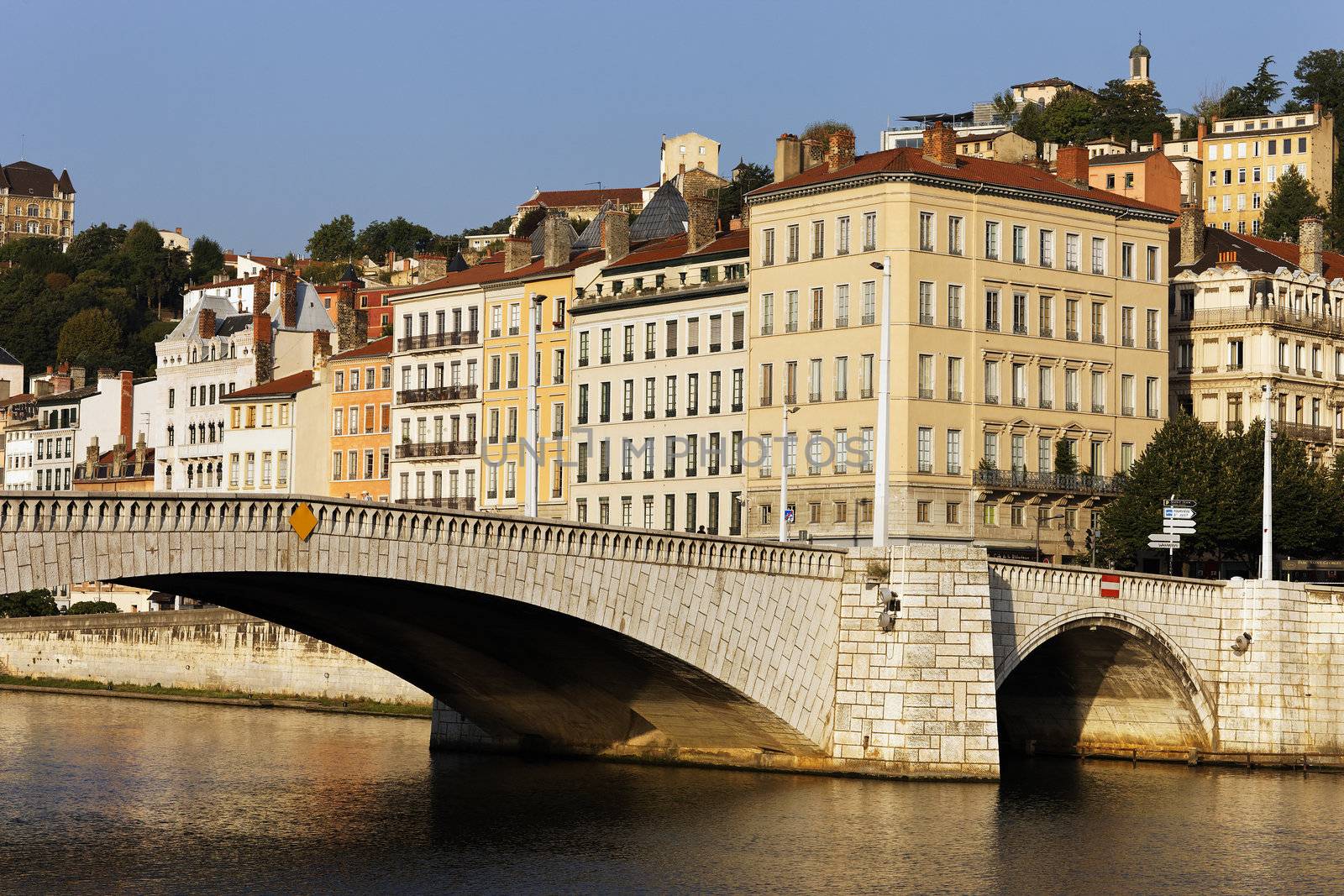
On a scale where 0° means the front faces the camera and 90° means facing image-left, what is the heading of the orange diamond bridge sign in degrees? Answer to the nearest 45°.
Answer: approximately 0°
